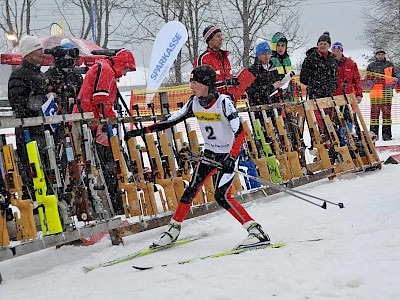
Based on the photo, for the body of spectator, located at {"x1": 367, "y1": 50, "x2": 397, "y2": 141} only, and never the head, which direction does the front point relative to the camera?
toward the camera

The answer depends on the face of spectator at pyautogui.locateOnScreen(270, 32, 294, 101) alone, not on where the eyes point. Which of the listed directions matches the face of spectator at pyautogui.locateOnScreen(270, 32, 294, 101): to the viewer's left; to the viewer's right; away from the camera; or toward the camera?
toward the camera

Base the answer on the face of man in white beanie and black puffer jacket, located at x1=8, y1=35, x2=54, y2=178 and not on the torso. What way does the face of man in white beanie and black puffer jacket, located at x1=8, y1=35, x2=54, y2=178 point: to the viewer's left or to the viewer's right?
to the viewer's right

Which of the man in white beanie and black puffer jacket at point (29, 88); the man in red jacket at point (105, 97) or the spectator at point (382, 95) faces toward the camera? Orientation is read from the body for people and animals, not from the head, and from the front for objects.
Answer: the spectator

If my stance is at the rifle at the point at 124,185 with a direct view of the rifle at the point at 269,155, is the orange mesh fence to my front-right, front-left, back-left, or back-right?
front-left

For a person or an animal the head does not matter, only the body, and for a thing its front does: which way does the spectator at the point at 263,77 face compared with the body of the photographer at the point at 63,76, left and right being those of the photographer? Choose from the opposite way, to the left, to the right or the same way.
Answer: the same way

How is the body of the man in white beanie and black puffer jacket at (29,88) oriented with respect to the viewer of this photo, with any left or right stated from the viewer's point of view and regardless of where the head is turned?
facing to the right of the viewer

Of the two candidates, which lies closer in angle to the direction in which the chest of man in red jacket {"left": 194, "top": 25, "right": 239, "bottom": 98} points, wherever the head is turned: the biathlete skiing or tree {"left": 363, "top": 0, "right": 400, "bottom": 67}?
the biathlete skiing

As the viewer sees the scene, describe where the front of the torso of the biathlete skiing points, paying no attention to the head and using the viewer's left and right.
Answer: facing the viewer and to the left of the viewer

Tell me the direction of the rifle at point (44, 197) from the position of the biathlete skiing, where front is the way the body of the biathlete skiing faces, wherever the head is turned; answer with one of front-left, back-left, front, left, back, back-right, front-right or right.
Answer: front-right

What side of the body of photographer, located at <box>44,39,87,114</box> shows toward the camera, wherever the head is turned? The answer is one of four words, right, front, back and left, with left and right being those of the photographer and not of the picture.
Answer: front

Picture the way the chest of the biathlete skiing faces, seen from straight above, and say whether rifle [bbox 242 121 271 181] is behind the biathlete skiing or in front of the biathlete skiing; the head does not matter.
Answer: behind
